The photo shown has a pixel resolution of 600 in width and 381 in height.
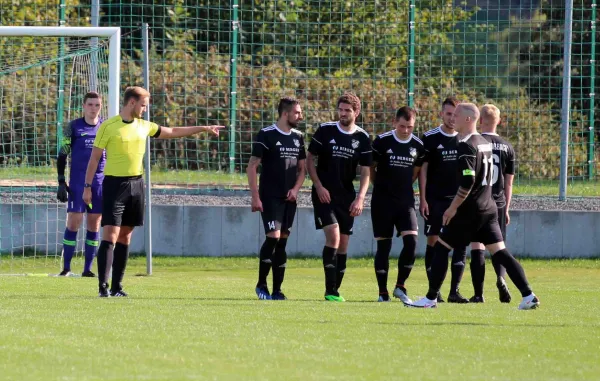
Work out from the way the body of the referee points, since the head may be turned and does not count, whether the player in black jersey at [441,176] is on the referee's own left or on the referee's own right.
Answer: on the referee's own left

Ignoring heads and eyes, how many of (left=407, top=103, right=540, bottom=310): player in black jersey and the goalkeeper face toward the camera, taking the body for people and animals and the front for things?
1

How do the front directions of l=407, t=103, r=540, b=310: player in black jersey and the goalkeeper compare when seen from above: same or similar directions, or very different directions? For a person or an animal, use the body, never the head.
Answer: very different directions

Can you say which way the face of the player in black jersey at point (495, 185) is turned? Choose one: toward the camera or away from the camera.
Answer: away from the camera

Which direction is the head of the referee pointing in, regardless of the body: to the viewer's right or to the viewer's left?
to the viewer's right

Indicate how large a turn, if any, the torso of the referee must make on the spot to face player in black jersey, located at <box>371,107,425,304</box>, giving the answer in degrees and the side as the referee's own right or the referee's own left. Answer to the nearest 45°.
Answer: approximately 45° to the referee's own left

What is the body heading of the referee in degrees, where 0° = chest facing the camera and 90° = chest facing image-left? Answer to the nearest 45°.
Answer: approximately 315°

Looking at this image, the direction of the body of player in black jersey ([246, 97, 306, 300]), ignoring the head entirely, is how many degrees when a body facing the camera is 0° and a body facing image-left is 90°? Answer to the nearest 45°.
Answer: approximately 315°

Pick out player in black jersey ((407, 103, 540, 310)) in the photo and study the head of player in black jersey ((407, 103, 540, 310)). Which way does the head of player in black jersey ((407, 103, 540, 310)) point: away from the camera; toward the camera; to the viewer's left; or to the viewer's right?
to the viewer's left

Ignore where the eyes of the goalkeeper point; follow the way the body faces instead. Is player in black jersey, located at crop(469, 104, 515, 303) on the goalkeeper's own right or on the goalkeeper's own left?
on the goalkeeper's own left
